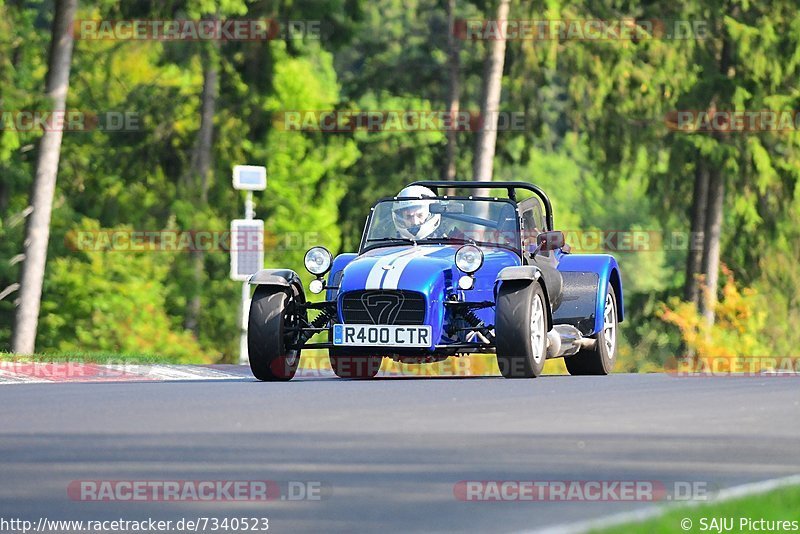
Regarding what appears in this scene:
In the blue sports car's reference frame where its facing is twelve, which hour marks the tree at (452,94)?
The tree is roughly at 6 o'clock from the blue sports car.

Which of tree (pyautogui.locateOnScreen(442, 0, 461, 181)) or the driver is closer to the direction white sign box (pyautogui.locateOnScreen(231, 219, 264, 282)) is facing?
the driver

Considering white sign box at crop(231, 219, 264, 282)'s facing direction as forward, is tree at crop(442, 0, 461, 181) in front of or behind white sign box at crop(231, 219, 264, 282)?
behind

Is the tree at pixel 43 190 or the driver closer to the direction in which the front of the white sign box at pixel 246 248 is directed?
the driver

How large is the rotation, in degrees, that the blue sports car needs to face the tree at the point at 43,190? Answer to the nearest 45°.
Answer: approximately 135° to its right

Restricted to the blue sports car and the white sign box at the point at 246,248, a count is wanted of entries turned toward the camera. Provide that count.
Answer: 2

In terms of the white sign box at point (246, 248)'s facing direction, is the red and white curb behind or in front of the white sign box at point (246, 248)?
in front

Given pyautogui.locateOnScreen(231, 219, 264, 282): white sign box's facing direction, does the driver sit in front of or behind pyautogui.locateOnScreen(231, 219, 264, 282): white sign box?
in front

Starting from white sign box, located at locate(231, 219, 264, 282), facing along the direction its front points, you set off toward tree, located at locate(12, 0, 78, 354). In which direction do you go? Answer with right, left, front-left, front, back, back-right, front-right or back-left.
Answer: back-right
